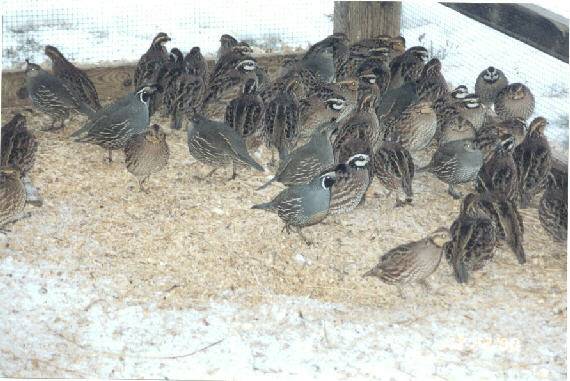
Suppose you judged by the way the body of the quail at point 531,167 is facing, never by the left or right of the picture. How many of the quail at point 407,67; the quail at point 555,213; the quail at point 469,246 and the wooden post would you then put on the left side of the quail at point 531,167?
2

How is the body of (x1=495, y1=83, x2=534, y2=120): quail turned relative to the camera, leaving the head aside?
toward the camera

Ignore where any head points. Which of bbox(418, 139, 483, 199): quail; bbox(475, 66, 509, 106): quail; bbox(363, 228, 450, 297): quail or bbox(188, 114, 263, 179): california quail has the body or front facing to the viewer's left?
the california quail

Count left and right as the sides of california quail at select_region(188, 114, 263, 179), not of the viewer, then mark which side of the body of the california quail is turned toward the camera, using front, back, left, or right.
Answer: left

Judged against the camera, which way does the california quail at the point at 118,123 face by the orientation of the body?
to the viewer's right

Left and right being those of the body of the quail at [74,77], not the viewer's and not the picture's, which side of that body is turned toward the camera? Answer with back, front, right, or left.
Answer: left

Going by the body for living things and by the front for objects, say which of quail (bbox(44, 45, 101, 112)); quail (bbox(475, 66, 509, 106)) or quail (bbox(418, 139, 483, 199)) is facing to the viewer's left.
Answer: quail (bbox(44, 45, 101, 112))

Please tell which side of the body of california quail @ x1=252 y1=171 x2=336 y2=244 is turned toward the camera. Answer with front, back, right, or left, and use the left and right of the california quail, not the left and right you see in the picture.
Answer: right

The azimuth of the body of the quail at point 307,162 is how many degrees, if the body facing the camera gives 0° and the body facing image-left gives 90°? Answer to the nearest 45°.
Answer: approximately 270°

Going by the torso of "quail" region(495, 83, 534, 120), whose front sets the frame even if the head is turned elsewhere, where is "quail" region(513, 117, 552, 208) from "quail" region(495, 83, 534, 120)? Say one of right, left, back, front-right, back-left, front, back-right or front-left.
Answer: front

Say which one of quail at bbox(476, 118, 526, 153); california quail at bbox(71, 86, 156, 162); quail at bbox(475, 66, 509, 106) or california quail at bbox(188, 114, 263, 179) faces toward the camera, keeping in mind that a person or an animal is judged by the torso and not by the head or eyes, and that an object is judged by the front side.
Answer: quail at bbox(475, 66, 509, 106)

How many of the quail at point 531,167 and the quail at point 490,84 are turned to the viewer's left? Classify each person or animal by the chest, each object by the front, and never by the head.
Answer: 0
